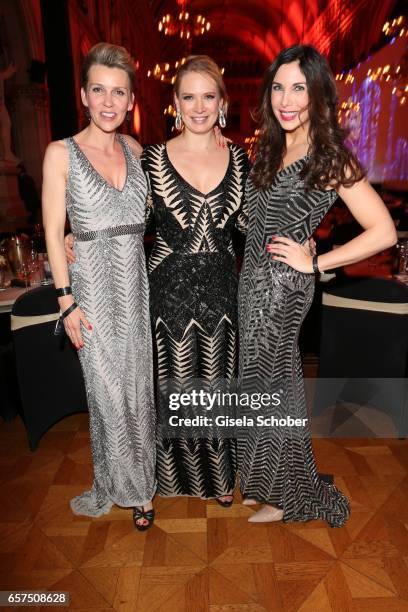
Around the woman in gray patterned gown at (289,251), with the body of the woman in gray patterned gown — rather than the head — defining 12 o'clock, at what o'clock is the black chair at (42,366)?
The black chair is roughly at 2 o'clock from the woman in gray patterned gown.

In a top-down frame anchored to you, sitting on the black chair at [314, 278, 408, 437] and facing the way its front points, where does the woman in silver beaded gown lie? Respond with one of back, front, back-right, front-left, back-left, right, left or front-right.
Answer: back

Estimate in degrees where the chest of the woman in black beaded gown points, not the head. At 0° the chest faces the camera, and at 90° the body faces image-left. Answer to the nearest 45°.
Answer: approximately 0°

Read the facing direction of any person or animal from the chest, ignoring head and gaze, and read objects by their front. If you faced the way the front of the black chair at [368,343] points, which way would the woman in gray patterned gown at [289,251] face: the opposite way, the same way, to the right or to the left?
the opposite way

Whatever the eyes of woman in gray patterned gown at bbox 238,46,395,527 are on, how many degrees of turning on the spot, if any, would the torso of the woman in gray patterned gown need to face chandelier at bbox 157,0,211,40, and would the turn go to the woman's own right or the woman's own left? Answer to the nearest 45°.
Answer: approximately 135° to the woman's own right

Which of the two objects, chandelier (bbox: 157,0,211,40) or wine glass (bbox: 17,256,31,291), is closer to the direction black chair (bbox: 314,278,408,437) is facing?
the chandelier

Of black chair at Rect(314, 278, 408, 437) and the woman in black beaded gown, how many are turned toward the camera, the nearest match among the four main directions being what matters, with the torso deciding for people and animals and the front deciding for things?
1

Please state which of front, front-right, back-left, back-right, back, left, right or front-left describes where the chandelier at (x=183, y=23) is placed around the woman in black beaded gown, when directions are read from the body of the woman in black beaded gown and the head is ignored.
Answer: back

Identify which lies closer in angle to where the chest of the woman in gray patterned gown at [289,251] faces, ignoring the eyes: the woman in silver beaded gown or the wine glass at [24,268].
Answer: the woman in silver beaded gown

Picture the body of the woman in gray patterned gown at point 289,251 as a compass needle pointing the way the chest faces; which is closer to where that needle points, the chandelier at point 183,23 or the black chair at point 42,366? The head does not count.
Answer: the black chair

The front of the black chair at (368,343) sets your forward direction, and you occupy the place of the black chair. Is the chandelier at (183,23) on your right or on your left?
on your left
